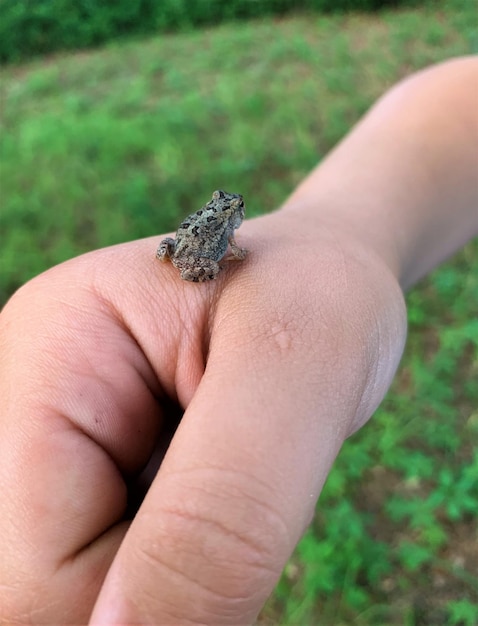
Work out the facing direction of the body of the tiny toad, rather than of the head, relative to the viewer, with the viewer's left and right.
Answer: facing away from the viewer and to the right of the viewer
